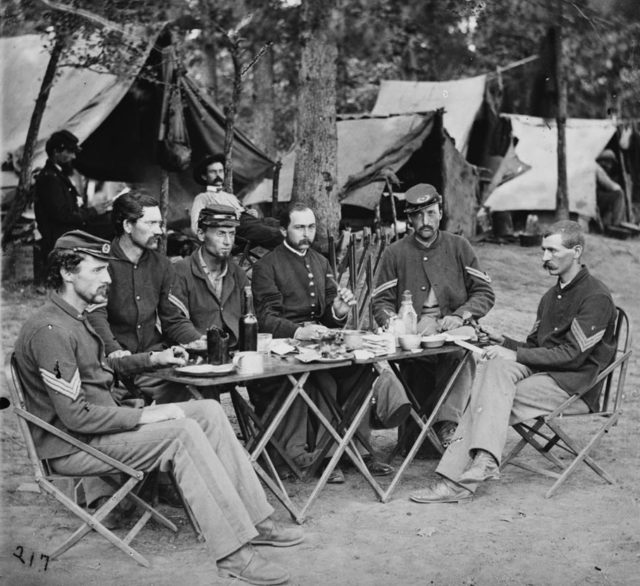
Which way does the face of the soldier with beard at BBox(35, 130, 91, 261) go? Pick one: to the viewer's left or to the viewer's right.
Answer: to the viewer's right

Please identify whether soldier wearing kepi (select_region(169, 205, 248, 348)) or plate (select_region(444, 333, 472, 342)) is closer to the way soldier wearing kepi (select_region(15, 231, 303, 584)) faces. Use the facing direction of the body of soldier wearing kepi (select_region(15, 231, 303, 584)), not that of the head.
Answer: the plate

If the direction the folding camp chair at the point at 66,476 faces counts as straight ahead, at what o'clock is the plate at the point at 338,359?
The plate is roughly at 11 o'clock from the folding camp chair.

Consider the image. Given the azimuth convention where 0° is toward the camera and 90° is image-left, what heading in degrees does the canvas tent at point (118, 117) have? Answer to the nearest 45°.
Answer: approximately 315°

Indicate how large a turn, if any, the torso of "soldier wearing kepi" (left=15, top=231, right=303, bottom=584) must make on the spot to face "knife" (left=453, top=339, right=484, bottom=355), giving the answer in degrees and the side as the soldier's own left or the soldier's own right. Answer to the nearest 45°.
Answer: approximately 45° to the soldier's own left

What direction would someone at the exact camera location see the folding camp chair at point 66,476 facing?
facing to the right of the viewer

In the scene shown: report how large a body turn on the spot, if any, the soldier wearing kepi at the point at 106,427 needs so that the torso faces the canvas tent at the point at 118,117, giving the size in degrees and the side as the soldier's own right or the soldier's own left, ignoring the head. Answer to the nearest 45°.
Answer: approximately 90° to the soldier's own left

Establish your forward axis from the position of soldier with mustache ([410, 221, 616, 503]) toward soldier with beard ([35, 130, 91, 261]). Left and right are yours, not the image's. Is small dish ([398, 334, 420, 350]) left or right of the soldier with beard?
left

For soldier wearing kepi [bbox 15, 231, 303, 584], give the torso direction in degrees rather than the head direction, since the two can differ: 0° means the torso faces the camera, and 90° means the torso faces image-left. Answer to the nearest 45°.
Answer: approximately 270°

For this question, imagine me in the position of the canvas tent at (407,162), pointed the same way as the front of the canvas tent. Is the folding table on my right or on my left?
on my right

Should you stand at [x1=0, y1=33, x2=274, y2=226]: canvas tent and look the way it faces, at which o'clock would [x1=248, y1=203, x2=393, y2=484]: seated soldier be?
The seated soldier is roughly at 1 o'clock from the canvas tent.
